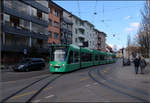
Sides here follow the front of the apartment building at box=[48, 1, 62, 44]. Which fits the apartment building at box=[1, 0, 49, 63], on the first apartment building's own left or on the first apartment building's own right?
on the first apartment building's own right

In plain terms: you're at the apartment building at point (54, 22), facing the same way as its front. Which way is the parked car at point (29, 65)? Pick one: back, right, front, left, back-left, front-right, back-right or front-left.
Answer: front-right

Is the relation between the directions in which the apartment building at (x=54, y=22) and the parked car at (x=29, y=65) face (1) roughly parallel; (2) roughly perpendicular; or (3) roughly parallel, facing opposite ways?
roughly perpendicular

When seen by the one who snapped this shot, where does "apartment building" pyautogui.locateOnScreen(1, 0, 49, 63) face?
facing the viewer and to the right of the viewer

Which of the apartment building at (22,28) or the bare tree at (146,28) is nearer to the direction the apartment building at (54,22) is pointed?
the bare tree

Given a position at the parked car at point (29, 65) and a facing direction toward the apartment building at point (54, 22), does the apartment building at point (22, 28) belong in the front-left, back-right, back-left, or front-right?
front-left

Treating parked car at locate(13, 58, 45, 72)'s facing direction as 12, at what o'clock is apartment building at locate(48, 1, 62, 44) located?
The apartment building is roughly at 5 o'clock from the parked car.

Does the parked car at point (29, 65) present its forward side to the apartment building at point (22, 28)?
no

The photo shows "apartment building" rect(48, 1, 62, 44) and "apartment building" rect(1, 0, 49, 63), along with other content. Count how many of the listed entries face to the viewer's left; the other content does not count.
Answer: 0

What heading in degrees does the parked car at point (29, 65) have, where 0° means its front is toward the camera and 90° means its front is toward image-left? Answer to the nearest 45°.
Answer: approximately 45°

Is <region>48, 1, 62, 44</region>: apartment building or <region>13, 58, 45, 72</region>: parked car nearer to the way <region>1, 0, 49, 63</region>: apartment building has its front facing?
the parked car

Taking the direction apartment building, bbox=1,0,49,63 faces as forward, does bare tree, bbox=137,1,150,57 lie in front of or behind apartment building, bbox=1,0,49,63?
in front

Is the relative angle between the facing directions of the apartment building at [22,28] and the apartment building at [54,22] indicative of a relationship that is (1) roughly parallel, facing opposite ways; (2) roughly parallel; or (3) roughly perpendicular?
roughly parallel

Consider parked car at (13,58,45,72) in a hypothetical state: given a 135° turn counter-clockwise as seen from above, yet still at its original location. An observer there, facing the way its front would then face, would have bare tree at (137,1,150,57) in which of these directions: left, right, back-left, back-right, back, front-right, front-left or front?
front

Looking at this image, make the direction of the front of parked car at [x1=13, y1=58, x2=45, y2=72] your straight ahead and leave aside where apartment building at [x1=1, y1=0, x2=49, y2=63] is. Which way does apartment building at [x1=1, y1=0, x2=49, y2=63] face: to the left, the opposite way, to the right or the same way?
to the left

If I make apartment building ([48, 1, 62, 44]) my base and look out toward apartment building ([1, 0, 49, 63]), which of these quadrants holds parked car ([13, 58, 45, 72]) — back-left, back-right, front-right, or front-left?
front-left

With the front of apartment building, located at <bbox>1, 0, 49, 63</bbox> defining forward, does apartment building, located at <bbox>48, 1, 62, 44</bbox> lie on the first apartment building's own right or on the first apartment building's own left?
on the first apartment building's own left
